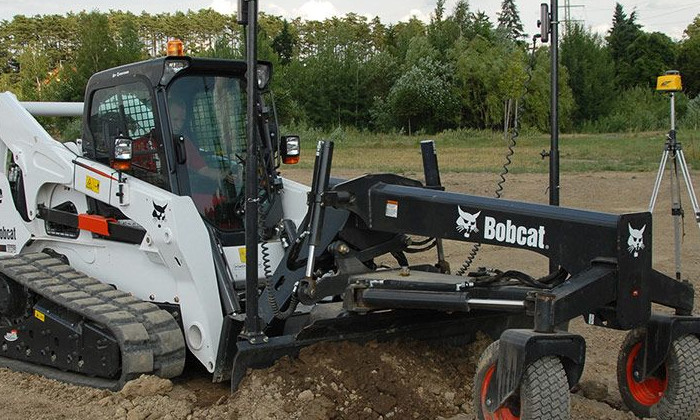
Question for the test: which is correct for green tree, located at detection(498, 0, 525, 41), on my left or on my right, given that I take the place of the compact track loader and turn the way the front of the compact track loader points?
on my left

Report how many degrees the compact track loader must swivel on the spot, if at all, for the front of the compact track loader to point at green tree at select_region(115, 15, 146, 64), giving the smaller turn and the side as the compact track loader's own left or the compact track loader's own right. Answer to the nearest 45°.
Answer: approximately 135° to the compact track loader's own left

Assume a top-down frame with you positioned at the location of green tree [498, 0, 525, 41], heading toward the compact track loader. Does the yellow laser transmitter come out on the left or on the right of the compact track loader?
left

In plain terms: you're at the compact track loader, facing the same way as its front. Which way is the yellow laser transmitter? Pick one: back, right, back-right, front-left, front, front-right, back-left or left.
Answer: left

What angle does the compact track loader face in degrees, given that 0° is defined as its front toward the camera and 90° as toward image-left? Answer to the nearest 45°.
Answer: approximately 315°

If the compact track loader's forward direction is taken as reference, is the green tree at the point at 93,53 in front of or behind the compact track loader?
behind
